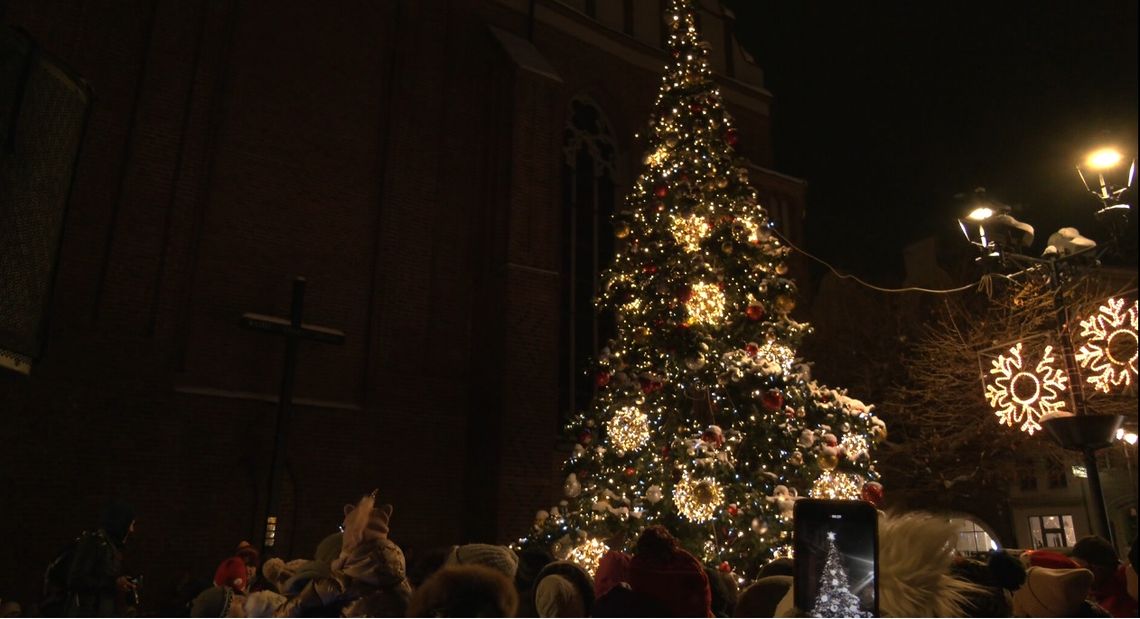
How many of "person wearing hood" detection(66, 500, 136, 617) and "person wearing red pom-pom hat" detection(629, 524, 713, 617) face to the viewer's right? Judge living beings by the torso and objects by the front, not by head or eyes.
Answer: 1

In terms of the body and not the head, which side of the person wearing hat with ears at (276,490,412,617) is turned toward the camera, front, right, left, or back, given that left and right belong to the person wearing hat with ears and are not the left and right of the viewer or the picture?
back

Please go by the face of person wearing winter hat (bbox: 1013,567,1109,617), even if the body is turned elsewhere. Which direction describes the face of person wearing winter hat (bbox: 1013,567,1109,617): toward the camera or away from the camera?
away from the camera

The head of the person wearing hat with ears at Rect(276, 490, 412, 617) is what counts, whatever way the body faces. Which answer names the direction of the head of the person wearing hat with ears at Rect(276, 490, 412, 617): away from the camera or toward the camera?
away from the camera

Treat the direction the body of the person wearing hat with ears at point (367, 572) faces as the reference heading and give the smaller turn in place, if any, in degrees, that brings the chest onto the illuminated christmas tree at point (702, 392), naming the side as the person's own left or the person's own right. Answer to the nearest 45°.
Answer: approximately 45° to the person's own right

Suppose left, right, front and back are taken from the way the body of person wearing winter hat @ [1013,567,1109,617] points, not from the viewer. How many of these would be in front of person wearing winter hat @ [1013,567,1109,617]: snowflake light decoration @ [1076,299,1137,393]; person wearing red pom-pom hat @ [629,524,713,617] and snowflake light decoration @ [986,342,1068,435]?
2

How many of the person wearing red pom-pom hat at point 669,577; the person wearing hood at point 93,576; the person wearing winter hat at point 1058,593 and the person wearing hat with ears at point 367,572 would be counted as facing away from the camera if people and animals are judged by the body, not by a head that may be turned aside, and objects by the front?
3

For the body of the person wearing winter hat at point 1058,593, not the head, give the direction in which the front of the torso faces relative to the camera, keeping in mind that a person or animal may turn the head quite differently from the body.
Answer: away from the camera

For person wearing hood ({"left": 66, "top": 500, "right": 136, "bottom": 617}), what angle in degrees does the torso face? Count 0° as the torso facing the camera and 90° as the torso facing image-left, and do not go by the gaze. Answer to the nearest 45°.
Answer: approximately 270°

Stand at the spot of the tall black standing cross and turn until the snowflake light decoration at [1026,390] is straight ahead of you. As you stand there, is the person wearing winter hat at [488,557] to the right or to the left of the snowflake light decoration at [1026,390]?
right
